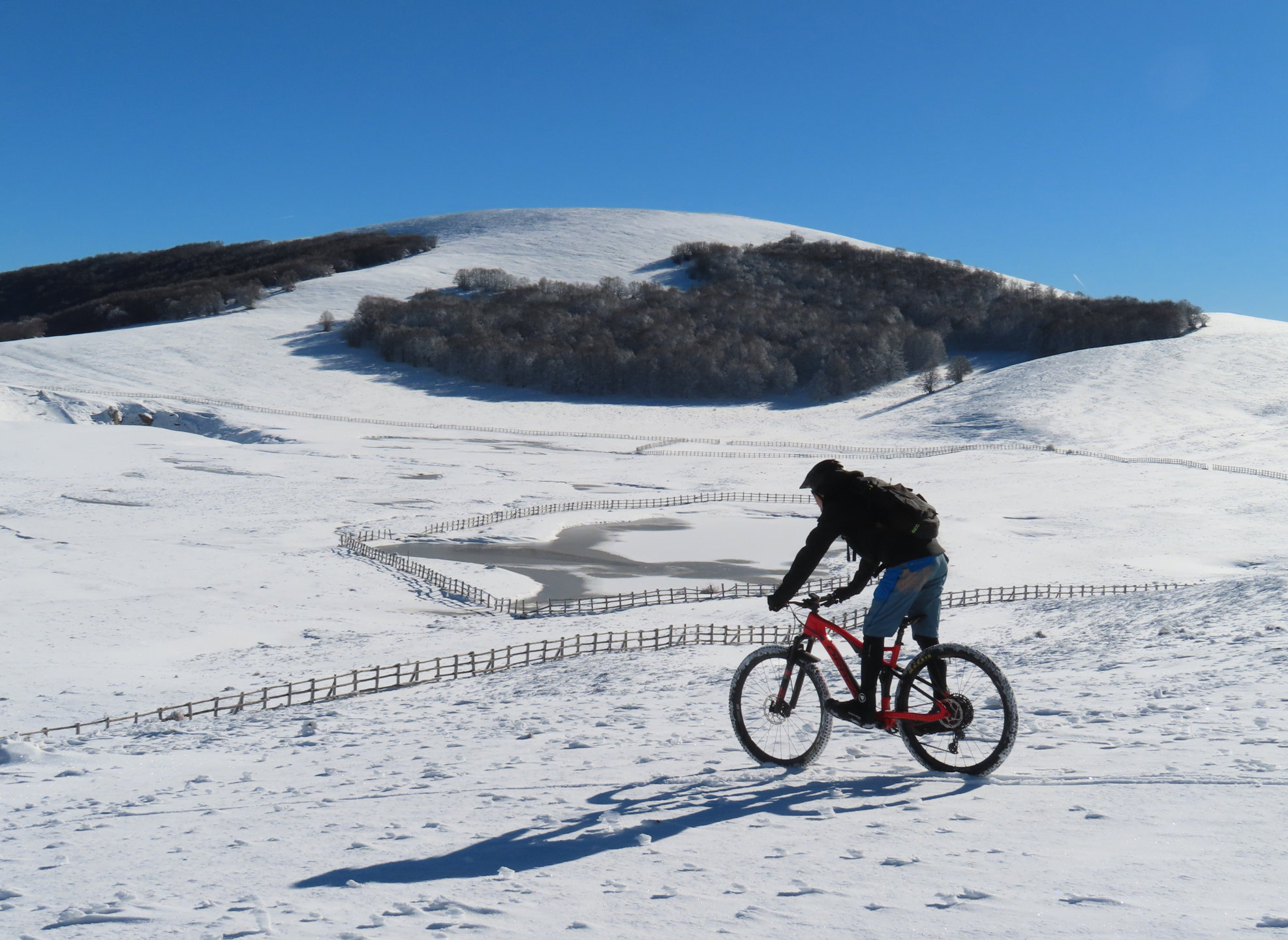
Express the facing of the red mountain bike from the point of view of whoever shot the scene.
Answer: facing away from the viewer and to the left of the viewer

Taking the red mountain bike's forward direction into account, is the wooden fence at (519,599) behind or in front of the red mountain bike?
in front

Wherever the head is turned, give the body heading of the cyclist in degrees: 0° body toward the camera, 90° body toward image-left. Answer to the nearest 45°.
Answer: approximately 135°

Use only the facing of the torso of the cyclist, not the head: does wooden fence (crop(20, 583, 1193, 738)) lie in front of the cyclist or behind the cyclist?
in front
